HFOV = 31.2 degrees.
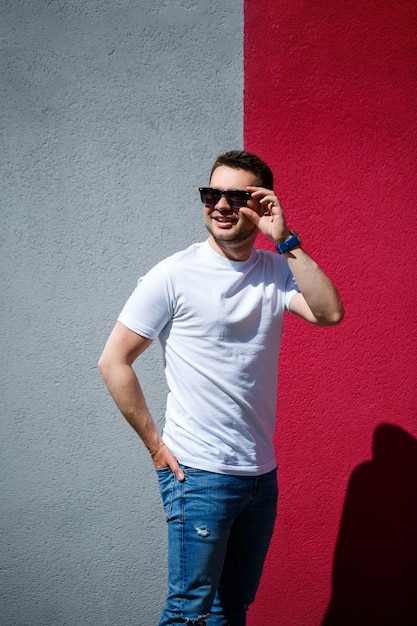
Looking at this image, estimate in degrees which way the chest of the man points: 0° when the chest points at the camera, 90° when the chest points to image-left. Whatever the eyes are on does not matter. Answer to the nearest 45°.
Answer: approximately 315°
